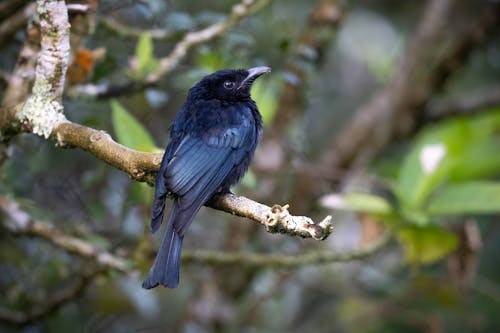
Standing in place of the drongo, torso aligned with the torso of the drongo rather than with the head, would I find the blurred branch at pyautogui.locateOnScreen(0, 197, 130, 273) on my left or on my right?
on my left

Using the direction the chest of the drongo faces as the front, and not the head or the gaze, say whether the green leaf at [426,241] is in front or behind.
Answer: in front

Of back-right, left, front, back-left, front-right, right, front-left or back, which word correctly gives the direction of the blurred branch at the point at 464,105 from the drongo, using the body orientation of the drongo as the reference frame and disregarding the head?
front

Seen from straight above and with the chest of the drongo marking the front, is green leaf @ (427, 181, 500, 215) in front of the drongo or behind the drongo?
in front

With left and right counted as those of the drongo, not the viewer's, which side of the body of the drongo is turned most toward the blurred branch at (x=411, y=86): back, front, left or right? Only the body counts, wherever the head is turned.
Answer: front

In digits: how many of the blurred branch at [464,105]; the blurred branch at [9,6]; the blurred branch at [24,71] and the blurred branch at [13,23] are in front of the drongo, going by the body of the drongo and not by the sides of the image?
1

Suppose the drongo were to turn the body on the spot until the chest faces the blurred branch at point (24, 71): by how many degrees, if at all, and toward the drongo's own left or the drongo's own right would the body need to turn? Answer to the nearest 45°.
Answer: approximately 135° to the drongo's own left

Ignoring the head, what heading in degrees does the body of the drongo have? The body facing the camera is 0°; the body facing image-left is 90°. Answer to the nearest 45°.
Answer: approximately 225°

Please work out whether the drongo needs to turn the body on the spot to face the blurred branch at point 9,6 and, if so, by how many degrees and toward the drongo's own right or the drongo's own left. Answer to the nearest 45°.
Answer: approximately 135° to the drongo's own left
